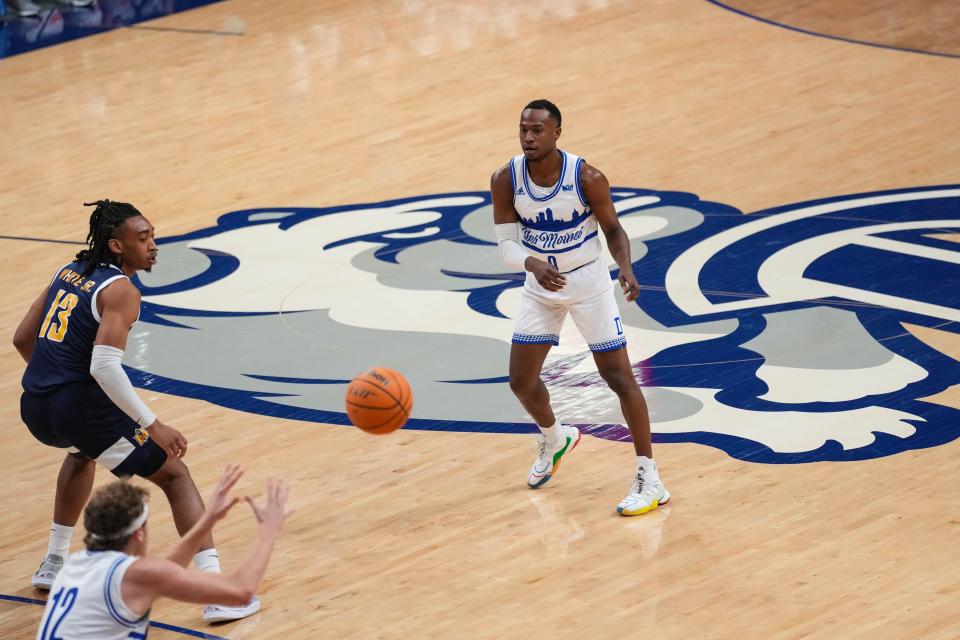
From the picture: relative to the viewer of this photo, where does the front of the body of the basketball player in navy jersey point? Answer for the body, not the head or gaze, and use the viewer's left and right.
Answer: facing away from the viewer and to the right of the viewer

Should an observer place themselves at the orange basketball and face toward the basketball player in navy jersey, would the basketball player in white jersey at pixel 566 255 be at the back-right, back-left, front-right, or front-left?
back-right

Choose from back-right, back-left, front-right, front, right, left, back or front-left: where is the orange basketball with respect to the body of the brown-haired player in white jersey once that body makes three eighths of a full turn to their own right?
back-left

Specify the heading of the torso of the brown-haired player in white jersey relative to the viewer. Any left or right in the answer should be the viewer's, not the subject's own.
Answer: facing away from the viewer and to the right of the viewer

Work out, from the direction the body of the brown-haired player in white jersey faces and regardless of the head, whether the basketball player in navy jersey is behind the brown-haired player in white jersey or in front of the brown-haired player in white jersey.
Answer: in front

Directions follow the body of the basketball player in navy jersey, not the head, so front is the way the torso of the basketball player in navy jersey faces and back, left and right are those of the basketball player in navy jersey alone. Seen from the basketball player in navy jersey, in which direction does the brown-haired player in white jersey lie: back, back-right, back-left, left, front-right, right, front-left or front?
back-right

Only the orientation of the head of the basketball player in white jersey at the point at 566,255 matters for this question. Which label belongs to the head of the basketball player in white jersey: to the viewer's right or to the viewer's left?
to the viewer's left

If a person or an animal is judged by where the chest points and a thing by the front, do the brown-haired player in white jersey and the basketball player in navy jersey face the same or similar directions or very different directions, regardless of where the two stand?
same or similar directions

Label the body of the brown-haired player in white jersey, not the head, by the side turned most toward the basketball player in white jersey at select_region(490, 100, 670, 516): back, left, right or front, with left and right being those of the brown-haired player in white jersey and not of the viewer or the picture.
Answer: front

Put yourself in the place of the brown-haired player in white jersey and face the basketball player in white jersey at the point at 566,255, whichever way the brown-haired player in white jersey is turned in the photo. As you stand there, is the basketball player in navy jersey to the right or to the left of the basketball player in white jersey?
left

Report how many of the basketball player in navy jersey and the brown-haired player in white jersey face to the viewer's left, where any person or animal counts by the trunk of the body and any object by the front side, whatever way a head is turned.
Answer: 0

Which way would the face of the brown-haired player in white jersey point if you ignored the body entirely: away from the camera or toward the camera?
away from the camera

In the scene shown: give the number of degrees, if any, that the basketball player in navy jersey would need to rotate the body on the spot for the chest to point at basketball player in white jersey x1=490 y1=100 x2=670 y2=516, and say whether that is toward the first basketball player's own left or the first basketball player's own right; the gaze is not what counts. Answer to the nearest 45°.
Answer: approximately 45° to the first basketball player's own right

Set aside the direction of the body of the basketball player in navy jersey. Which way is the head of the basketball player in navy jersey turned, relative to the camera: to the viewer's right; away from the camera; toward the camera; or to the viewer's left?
to the viewer's right

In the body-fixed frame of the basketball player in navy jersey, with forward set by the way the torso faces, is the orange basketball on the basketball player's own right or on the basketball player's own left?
on the basketball player's own right
